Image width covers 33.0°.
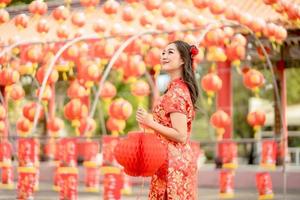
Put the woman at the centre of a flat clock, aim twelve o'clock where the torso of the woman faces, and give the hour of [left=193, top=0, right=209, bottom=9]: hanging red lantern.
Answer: The hanging red lantern is roughly at 3 o'clock from the woman.

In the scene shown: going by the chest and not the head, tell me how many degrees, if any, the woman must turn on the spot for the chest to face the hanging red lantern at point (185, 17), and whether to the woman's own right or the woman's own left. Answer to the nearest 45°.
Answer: approximately 90° to the woman's own right

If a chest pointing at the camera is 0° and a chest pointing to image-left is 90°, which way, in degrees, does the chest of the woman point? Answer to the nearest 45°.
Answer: approximately 90°

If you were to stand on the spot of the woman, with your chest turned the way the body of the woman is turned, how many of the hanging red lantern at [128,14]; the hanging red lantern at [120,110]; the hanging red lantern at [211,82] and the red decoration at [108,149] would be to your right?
4

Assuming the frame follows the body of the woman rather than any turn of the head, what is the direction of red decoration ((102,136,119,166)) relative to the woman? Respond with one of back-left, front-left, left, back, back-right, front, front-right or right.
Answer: right

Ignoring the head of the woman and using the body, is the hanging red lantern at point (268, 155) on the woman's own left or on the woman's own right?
on the woman's own right

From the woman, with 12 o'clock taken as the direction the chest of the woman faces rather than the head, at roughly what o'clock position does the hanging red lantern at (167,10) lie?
The hanging red lantern is roughly at 3 o'clock from the woman.

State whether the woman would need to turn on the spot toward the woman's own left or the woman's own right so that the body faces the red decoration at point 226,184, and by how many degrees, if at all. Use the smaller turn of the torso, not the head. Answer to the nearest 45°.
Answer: approximately 90° to the woman's own right

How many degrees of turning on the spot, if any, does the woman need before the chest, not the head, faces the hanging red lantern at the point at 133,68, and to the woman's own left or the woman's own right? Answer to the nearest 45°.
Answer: approximately 90° to the woman's own right

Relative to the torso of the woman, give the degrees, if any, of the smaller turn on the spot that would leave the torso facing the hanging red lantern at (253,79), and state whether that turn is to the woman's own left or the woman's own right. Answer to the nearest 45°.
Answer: approximately 90° to the woman's own right

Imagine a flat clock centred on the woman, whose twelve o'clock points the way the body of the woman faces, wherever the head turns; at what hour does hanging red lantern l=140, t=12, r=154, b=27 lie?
The hanging red lantern is roughly at 3 o'clock from the woman.

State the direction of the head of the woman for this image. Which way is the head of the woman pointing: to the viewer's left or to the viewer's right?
to the viewer's left
